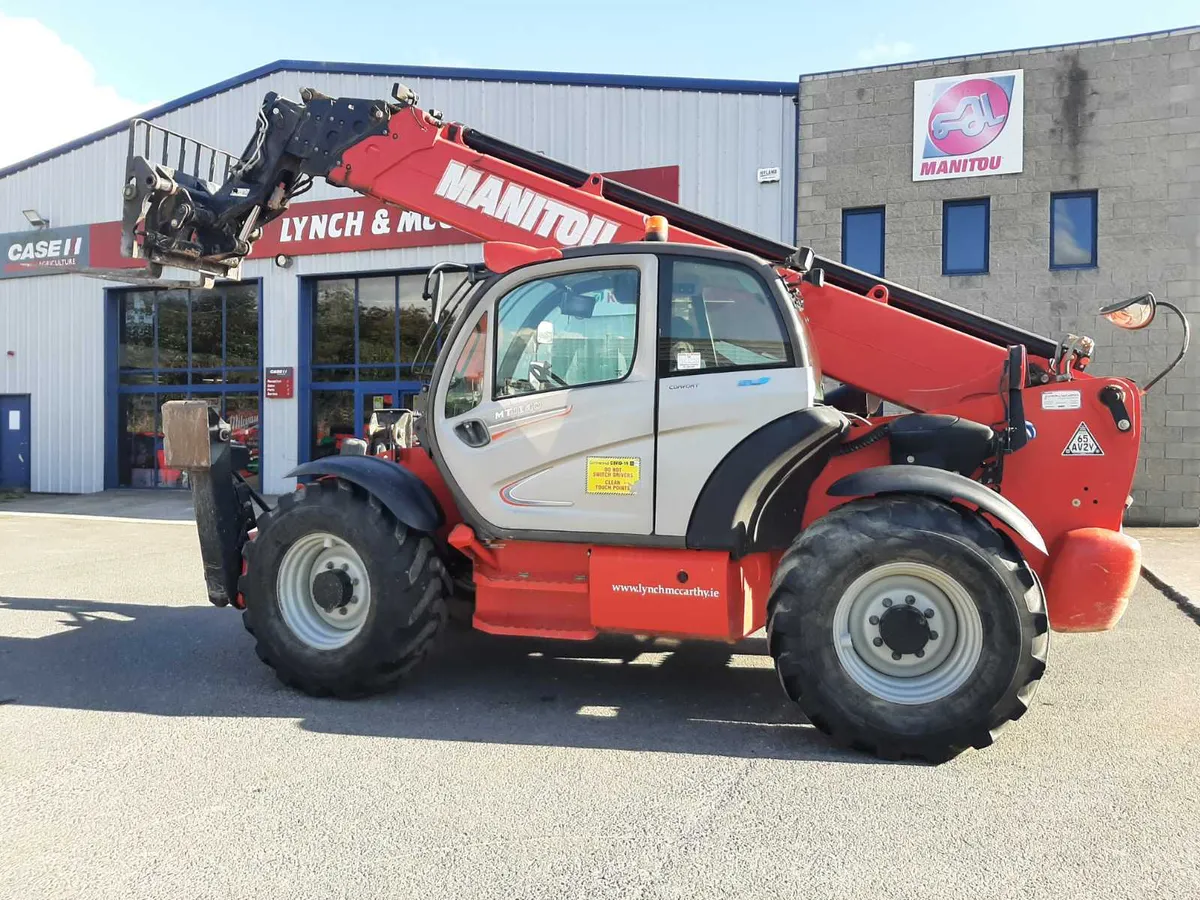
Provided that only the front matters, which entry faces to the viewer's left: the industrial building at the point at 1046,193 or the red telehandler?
the red telehandler

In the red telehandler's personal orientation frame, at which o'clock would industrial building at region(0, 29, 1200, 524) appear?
The industrial building is roughly at 3 o'clock from the red telehandler.

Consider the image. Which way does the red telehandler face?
to the viewer's left

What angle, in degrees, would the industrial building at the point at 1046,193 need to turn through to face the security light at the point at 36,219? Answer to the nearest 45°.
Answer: approximately 90° to its right

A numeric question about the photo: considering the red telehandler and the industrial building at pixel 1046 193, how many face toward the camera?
1

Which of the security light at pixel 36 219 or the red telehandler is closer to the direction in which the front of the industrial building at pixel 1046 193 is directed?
the red telehandler

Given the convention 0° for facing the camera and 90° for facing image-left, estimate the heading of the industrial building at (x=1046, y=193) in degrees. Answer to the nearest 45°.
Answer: approximately 0°

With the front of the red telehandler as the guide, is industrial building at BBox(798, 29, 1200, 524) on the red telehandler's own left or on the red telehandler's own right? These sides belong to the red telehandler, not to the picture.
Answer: on the red telehandler's own right

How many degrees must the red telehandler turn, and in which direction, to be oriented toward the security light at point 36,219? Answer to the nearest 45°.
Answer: approximately 45° to its right

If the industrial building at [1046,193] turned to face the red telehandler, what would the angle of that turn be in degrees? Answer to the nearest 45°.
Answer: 0° — it already faces it

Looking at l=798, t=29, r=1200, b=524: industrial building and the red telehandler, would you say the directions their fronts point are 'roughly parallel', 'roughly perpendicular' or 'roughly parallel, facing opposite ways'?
roughly perpendicular
